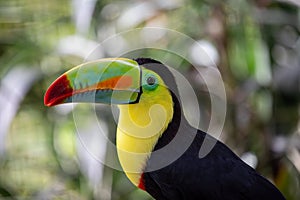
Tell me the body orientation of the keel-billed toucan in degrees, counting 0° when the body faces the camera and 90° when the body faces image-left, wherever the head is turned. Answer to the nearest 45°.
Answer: approximately 90°
